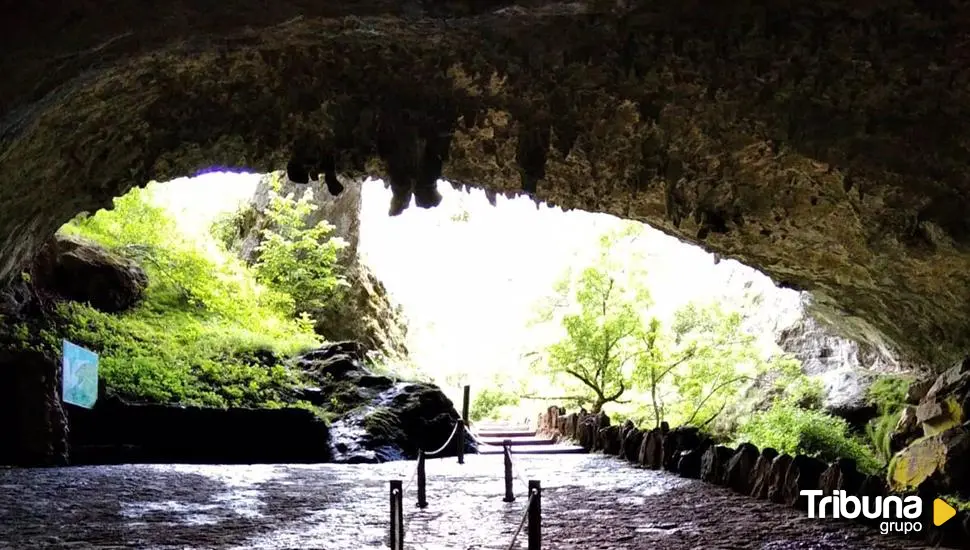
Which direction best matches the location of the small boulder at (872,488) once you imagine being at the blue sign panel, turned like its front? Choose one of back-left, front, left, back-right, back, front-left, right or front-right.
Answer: front

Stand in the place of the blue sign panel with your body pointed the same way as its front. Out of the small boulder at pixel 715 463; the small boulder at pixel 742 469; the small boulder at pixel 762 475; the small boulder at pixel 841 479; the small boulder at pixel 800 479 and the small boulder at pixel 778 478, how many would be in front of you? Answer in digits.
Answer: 6

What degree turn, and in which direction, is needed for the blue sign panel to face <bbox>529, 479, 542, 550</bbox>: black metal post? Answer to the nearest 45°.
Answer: approximately 45° to its right

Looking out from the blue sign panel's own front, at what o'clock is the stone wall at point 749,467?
The stone wall is roughly at 12 o'clock from the blue sign panel.

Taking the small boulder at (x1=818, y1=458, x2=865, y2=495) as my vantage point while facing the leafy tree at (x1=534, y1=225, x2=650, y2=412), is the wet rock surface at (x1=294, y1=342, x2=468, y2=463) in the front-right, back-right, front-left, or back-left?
front-left

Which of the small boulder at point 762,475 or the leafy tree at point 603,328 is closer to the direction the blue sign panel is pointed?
the small boulder

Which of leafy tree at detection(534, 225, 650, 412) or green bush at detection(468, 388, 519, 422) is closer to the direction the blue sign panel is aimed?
the leafy tree

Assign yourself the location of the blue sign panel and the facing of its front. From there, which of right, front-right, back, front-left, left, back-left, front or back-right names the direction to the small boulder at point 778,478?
front

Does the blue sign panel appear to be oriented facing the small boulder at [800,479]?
yes

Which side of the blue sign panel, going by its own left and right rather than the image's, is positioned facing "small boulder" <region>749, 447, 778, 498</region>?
front

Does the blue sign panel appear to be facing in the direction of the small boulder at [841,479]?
yes

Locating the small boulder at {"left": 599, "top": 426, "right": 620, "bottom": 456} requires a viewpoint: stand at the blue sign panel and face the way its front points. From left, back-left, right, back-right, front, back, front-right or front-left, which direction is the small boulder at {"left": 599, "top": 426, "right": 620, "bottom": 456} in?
front-left
